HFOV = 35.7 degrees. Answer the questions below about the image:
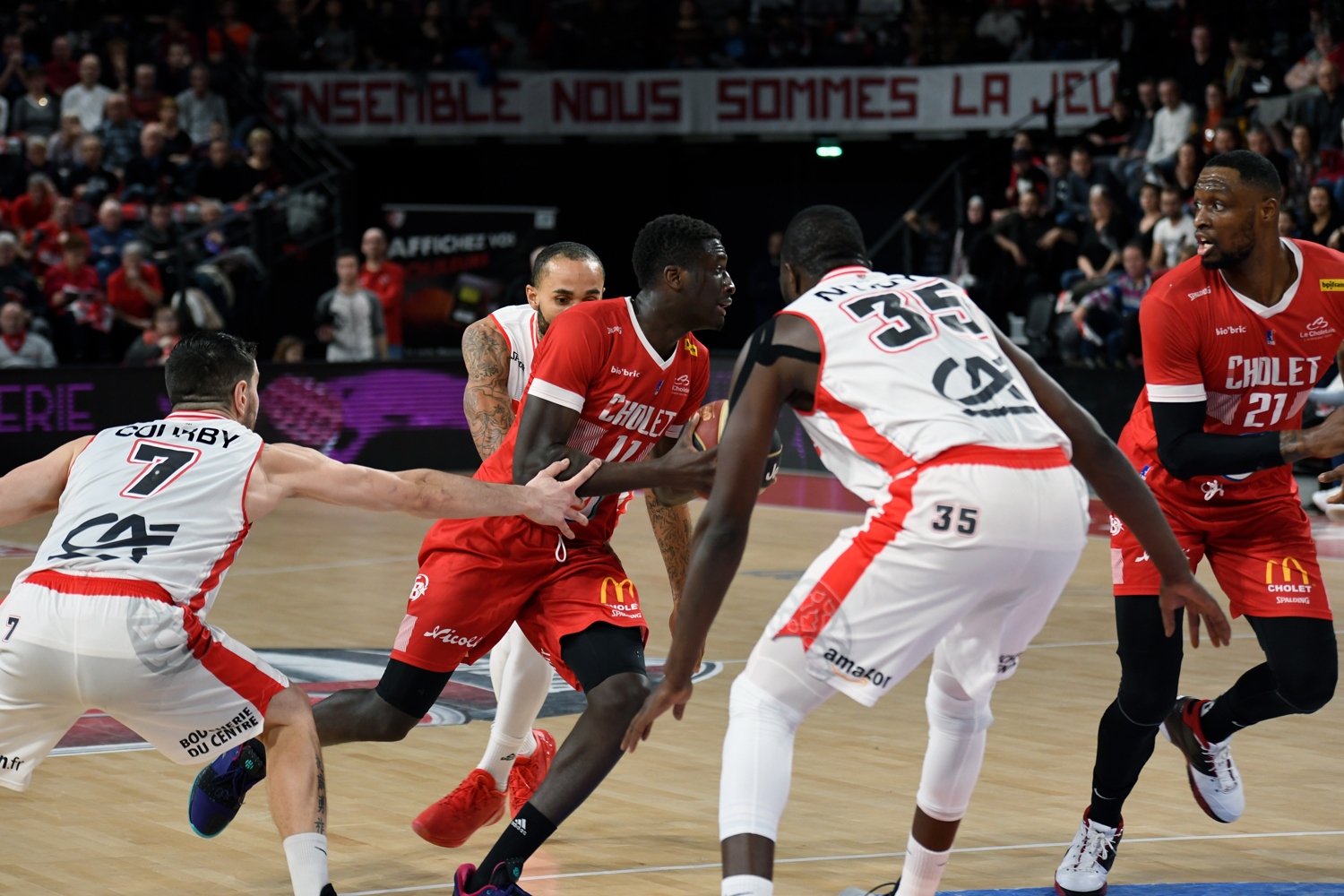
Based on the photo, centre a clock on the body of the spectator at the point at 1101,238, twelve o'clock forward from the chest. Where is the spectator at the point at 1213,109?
the spectator at the point at 1213,109 is roughly at 6 o'clock from the spectator at the point at 1101,238.

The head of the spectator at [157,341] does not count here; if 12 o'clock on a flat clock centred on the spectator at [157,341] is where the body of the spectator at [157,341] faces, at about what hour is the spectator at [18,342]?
the spectator at [18,342] is roughly at 4 o'clock from the spectator at [157,341].

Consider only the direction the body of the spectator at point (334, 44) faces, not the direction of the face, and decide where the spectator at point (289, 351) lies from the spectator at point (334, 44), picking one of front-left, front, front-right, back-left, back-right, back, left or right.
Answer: front

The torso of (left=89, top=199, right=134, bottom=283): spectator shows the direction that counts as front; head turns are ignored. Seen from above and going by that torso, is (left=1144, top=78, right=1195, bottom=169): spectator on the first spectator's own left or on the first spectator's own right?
on the first spectator's own left

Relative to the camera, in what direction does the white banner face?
facing the viewer

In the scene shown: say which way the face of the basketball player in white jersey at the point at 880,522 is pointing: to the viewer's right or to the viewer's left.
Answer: to the viewer's left

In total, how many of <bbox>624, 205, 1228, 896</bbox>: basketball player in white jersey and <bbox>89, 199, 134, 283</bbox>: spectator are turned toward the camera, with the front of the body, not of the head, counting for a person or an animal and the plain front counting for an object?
1

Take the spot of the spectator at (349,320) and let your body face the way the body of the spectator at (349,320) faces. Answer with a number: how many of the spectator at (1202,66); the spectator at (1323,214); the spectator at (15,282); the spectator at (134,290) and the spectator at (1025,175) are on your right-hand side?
2

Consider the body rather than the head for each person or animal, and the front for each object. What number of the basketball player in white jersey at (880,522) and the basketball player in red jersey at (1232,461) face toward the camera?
1

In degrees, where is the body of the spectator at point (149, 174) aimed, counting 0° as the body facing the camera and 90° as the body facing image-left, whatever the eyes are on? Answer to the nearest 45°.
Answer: approximately 0°

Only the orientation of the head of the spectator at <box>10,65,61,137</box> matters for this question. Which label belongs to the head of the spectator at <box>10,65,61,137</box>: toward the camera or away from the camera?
toward the camera

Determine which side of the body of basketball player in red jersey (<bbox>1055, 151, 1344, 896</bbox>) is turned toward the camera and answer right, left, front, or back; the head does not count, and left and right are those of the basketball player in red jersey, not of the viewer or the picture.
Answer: front

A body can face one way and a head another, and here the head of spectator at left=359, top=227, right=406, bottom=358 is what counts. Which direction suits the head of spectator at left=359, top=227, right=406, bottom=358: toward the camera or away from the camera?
toward the camera

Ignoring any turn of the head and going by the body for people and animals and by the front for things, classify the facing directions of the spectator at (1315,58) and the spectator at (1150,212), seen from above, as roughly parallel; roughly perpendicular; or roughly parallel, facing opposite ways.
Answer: roughly parallel

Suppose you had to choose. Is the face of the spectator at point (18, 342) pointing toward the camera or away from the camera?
toward the camera

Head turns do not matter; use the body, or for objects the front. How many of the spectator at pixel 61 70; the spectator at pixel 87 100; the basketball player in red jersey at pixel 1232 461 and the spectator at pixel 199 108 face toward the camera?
4

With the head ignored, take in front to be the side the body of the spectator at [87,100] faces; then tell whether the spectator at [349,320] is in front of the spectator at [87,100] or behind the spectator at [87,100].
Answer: in front
